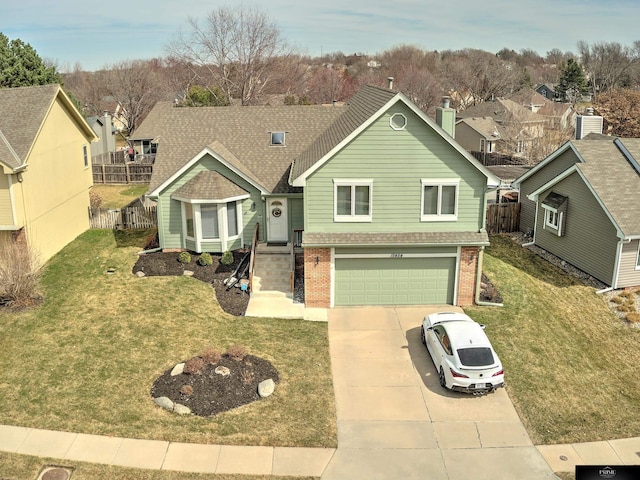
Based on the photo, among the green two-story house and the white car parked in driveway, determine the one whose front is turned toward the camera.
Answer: the green two-story house

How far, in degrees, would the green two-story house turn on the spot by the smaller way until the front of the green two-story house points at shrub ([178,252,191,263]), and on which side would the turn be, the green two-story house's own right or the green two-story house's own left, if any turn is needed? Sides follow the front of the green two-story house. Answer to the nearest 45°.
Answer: approximately 90° to the green two-story house's own right

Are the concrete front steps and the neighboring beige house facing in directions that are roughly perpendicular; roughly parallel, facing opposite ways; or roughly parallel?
roughly parallel

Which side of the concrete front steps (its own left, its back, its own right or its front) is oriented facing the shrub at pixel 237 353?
front

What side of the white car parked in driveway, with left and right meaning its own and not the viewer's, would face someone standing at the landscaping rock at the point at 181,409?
left

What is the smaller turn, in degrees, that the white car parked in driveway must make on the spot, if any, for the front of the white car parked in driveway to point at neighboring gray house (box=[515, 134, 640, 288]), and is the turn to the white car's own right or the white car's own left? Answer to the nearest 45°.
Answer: approximately 90° to the white car's own right

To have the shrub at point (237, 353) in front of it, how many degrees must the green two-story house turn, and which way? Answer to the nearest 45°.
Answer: approximately 45° to its right

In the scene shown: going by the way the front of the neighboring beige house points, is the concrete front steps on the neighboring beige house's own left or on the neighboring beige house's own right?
on the neighboring beige house's own left

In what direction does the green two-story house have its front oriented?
toward the camera

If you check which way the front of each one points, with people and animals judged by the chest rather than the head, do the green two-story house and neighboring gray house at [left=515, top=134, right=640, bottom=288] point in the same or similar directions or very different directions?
same or similar directions

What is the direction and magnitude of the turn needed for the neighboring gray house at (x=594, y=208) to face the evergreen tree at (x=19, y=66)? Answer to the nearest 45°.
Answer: approximately 135° to its right

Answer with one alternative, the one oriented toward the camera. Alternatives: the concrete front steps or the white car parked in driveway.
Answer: the concrete front steps

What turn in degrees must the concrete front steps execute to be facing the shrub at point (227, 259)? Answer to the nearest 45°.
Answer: approximately 135° to its right

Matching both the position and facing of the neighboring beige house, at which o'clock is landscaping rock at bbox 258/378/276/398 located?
The landscaping rock is roughly at 10 o'clock from the neighboring beige house.

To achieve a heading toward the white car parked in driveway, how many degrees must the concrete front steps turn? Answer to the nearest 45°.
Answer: approximately 45° to its left
